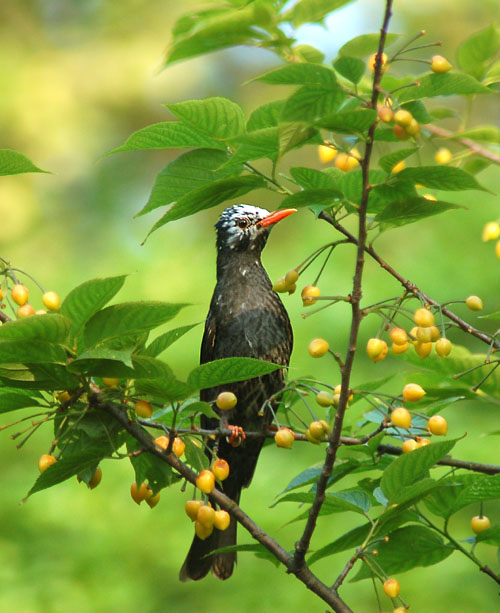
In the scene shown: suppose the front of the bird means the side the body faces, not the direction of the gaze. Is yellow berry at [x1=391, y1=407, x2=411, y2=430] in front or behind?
in front

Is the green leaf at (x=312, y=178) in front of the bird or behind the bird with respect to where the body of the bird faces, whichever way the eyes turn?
in front

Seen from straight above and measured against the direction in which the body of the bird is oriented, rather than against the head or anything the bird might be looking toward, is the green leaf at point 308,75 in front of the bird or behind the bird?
in front
